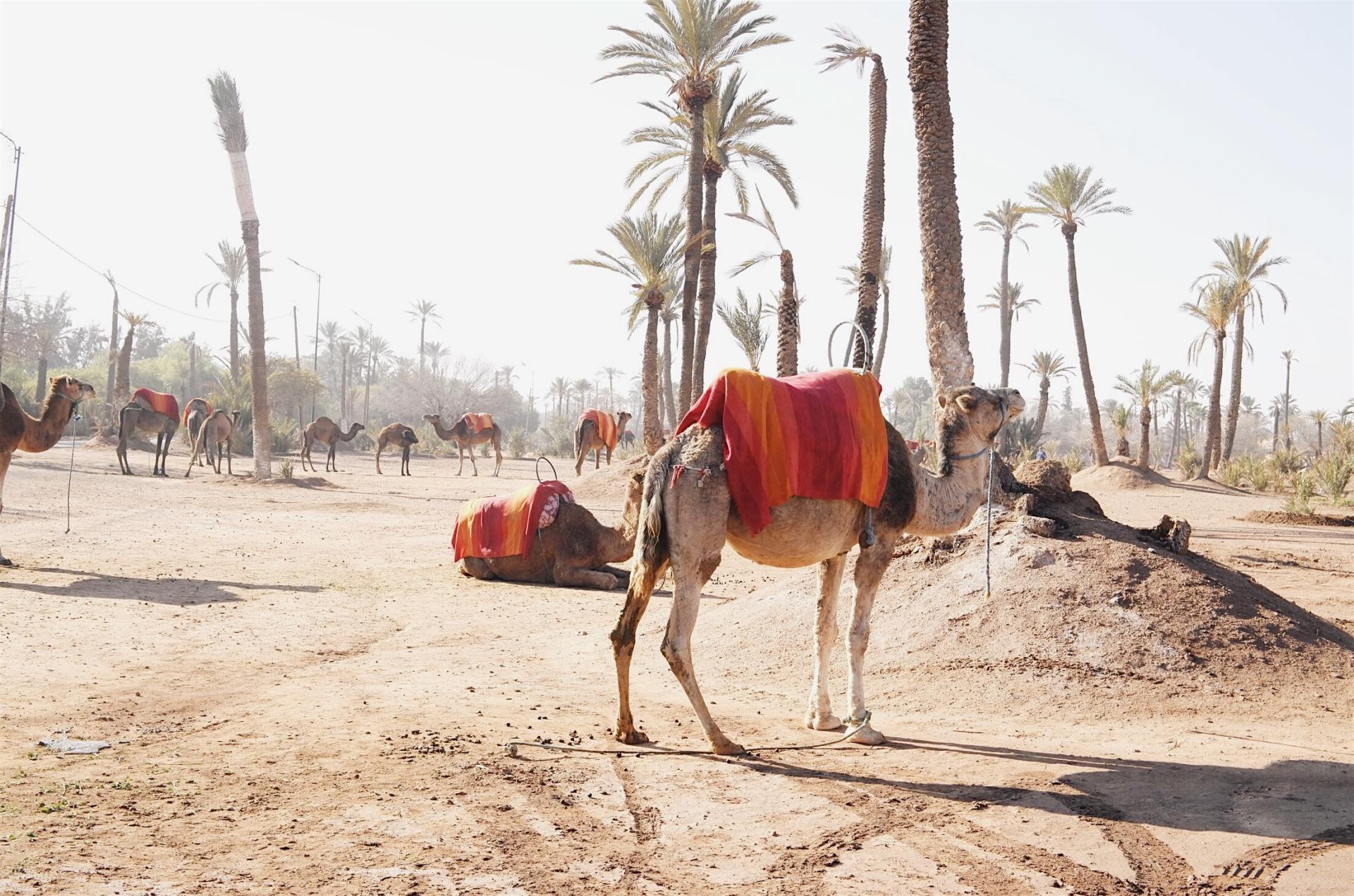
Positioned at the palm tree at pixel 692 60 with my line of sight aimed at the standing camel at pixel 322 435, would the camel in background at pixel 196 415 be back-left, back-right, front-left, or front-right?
front-left

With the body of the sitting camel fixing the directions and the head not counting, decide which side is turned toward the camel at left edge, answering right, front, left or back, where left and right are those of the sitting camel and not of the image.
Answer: back

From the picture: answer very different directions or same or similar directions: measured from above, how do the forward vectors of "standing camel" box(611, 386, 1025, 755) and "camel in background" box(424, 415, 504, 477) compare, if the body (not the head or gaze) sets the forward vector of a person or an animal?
very different directions

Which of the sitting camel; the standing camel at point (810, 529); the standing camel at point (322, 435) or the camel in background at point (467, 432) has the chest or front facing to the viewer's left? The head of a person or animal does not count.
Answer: the camel in background

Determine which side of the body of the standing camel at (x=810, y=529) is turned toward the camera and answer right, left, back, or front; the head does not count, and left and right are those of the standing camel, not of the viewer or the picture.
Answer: right

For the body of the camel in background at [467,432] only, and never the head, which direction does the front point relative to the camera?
to the viewer's left

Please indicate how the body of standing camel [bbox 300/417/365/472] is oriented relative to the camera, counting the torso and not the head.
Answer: to the viewer's right

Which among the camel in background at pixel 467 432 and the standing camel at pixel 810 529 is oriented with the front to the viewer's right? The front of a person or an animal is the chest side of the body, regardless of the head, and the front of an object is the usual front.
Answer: the standing camel

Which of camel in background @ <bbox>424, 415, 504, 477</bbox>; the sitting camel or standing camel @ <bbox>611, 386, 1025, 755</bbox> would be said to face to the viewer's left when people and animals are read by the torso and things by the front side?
the camel in background

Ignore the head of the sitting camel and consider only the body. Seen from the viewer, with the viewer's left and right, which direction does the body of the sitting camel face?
facing to the right of the viewer

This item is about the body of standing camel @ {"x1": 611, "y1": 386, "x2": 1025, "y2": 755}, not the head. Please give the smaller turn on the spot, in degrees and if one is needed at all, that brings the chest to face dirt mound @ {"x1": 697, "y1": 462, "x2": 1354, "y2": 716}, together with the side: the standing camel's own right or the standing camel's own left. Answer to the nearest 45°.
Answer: approximately 45° to the standing camel's own left

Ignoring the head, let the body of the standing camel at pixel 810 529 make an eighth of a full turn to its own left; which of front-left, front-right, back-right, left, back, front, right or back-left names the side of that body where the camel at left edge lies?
left

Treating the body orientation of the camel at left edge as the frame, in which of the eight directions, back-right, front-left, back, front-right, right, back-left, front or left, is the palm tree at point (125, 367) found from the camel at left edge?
left

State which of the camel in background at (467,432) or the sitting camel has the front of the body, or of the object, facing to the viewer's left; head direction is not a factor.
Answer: the camel in background

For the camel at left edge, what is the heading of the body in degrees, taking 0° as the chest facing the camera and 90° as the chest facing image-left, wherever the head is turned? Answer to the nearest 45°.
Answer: approximately 270°

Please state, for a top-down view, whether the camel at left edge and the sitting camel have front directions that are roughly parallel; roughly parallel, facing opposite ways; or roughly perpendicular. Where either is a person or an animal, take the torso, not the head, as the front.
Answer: roughly parallel

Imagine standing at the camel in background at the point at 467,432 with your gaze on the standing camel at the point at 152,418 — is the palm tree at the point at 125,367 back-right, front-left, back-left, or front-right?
front-right
